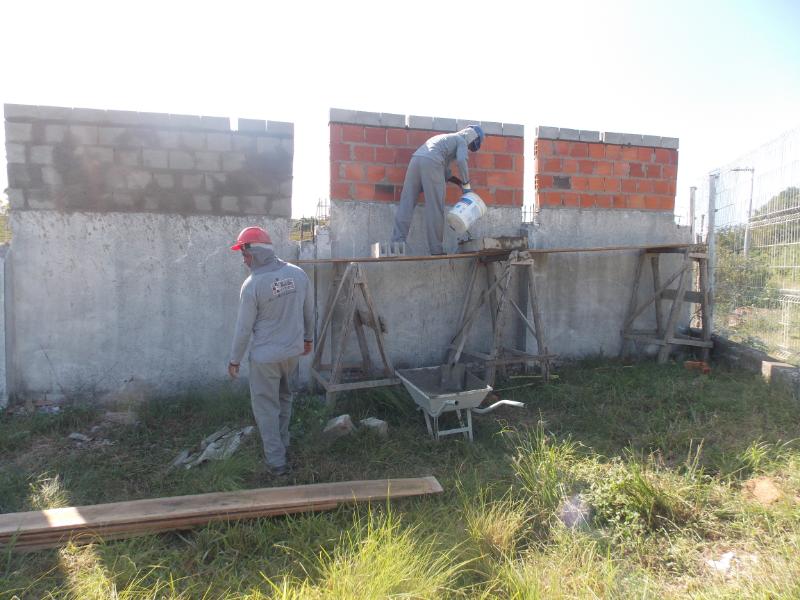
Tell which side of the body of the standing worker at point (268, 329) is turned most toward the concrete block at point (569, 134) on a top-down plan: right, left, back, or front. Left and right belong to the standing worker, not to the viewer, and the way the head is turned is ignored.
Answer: right

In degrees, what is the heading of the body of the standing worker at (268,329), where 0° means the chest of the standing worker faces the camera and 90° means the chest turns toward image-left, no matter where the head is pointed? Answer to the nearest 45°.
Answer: approximately 135°

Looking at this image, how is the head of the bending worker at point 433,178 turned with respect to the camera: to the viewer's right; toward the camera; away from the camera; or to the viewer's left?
to the viewer's right

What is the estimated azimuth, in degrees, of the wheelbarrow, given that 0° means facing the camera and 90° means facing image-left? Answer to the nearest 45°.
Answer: approximately 135°

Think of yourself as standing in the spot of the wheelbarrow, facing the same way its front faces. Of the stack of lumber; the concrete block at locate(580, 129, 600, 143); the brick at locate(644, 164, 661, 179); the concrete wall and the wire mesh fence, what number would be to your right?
3

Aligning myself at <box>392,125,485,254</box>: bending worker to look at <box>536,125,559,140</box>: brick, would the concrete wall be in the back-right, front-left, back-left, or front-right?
back-left

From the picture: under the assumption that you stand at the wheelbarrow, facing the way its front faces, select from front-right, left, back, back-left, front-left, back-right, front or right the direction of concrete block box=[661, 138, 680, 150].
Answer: right

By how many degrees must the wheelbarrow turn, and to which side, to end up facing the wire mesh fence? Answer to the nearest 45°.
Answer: approximately 90° to its right

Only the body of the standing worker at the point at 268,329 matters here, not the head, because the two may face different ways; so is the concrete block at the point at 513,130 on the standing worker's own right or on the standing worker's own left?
on the standing worker's own right

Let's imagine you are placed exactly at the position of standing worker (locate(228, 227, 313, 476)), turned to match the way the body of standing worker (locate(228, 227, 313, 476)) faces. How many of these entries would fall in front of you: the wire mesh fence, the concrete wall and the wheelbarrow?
1

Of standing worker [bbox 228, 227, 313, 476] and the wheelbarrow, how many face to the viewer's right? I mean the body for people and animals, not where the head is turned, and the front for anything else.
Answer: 0
